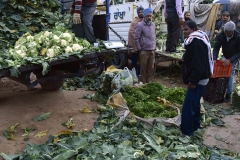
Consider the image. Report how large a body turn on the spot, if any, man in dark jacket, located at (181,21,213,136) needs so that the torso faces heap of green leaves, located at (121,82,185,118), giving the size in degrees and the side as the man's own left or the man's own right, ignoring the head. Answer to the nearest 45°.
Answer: approximately 45° to the man's own right

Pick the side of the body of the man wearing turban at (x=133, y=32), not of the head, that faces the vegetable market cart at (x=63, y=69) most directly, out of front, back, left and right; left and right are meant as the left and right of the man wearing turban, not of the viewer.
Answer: right

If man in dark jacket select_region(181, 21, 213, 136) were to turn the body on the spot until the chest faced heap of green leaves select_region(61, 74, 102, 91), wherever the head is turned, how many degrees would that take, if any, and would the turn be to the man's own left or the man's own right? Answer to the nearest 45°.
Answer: approximately 45° to the man's own right

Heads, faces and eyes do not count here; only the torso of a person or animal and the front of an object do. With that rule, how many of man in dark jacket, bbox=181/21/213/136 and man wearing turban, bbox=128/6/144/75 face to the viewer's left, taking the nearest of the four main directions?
1

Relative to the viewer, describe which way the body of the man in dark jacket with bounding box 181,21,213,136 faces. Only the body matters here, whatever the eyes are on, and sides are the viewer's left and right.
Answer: facing to the left of the viewer

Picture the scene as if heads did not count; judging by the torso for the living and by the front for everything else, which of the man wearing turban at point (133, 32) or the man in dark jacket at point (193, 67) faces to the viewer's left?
the man in dark jacket

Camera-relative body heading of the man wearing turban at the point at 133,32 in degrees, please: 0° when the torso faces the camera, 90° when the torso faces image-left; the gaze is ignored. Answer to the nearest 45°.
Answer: approximately 315°

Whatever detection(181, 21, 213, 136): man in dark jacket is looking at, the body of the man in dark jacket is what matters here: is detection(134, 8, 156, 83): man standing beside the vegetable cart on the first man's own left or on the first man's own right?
on the first man's own right

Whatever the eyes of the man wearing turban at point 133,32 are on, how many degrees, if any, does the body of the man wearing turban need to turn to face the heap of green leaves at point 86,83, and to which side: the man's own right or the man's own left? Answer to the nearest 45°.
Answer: approximately 90° to the man's own right

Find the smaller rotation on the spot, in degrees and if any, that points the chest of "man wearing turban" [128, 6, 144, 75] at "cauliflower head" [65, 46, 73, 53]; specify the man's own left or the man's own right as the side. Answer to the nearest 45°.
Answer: approximately 45° to the man's own right
